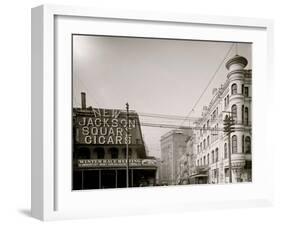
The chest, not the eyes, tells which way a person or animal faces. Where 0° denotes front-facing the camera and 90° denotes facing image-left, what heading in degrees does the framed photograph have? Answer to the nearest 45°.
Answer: approximately 315°
